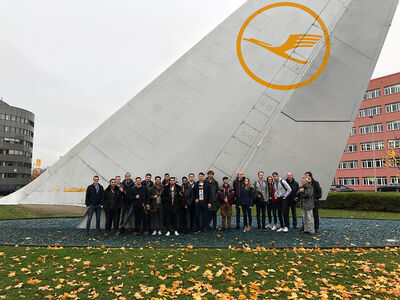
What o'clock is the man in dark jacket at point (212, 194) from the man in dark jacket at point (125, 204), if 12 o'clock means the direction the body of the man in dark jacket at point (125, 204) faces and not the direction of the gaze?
the man in dark jacket at point (212, 194) is roughly at 10 o'clock from the man in dark jacket at point (125, 204).

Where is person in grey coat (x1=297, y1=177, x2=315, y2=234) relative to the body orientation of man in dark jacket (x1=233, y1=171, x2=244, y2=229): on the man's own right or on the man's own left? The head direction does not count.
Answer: on the man's own left

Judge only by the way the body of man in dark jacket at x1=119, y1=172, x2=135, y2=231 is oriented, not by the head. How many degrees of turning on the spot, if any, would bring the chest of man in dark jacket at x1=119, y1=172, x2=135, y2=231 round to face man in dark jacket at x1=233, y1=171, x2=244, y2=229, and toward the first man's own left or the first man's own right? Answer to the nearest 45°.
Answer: approximately 45° to the first man's own left

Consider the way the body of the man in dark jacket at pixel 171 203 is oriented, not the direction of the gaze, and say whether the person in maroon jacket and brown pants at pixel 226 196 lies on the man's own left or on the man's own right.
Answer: on the man's own left

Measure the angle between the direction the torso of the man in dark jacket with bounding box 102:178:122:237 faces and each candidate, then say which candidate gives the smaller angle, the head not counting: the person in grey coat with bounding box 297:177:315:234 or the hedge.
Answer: the person in grey coat

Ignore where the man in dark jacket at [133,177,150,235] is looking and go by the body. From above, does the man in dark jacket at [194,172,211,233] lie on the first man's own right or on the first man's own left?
on the first man's own left
